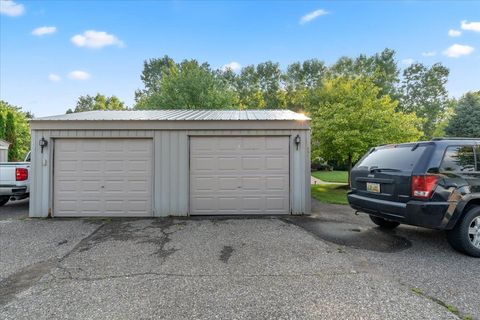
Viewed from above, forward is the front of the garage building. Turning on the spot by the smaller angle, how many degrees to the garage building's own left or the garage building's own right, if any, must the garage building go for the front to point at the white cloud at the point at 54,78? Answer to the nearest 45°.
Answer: approximately 135° to the garage building's own right

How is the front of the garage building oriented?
toward the camera

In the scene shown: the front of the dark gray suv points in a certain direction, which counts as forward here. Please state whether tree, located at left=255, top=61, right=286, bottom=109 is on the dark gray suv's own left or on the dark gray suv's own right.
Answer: on the dark gray suv's own left

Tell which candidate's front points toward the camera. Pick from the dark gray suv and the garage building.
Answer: the garage building

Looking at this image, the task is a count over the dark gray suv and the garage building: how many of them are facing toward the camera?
1

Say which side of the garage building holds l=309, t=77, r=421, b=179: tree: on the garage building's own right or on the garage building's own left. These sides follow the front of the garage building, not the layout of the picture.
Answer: on the garage building's own left

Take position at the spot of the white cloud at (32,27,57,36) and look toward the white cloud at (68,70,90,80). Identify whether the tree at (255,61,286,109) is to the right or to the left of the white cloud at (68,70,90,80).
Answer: right

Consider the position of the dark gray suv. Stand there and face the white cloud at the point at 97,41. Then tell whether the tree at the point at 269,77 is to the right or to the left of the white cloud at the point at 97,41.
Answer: right
